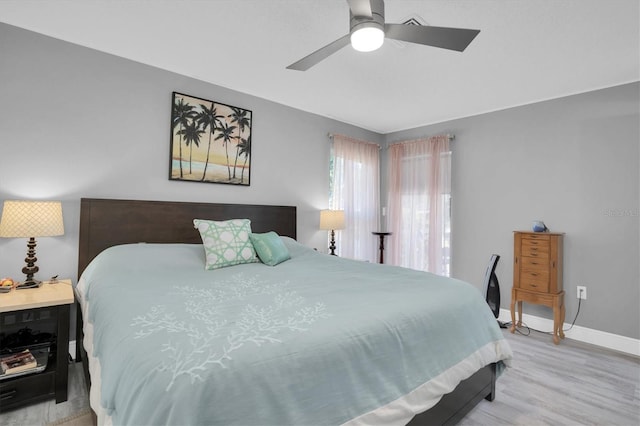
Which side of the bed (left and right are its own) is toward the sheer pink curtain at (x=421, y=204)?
left

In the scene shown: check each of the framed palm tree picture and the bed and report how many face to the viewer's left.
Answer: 0

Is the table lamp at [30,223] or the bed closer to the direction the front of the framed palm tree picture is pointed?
the bed

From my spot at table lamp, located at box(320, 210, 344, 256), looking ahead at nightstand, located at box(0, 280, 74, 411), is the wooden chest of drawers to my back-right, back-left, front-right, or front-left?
back-left

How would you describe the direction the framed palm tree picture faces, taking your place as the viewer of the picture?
facing the viewer and to the right of the viewer

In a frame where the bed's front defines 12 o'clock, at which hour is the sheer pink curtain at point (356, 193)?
The sheer pink curtain is roughly at 8 o'clock from the bed.

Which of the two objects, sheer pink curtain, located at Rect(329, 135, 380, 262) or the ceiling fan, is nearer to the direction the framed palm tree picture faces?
the ceiling fan

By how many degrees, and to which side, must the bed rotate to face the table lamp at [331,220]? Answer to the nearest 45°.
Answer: approximately 135° to its left
